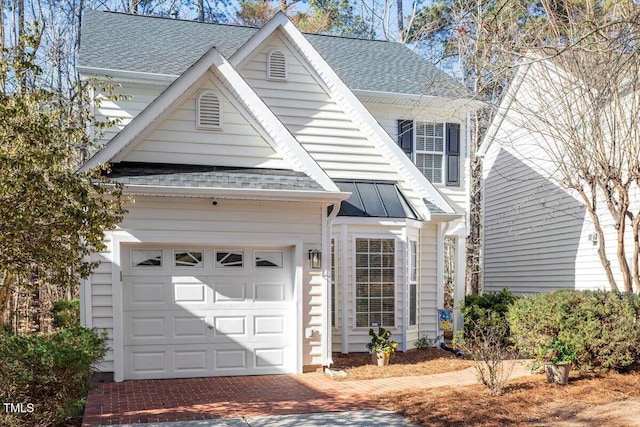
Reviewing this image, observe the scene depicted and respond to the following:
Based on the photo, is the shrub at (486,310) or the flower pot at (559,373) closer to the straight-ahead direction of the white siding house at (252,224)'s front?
the flower pot

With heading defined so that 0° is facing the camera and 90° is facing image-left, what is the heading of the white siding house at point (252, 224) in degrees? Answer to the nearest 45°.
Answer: approximately 0°

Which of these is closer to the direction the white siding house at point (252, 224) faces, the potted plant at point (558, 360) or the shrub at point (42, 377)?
the shrub

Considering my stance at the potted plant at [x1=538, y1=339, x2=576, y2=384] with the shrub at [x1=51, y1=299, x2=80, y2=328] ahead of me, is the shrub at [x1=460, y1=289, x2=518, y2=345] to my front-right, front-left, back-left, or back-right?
front-right

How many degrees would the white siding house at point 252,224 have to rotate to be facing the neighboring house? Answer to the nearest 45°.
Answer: approximately 135° to its left

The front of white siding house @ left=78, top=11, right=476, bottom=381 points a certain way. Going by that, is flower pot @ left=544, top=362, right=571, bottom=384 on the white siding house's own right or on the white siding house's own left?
on the white siding house's own left

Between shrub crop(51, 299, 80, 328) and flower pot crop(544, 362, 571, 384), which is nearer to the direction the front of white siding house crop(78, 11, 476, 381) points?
the flower pot

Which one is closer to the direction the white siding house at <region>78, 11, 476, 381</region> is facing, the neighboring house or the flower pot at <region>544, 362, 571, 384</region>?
the flower pot

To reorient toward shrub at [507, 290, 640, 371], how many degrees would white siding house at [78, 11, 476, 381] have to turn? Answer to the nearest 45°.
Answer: approximately 90° to its left

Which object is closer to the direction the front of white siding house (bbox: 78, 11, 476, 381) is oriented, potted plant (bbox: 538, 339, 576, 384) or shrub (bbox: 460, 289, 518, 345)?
the potted plant

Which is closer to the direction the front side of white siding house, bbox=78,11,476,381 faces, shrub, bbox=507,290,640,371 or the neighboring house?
the shrub
